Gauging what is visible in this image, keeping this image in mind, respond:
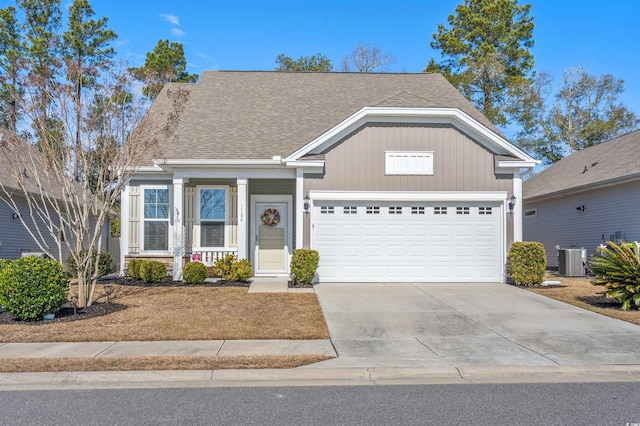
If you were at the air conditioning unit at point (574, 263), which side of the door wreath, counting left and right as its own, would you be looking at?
left

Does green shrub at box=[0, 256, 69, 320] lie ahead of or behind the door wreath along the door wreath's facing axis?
ahead

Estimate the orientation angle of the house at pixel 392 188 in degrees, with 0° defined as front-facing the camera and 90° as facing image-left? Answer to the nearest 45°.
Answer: approximately 0°

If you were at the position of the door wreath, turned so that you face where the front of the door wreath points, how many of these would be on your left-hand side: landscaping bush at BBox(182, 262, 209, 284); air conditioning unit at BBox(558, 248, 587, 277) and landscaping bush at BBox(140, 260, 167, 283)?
1

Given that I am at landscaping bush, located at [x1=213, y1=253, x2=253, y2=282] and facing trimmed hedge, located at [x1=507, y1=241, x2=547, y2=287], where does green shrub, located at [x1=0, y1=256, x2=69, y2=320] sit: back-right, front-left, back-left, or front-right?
back-right

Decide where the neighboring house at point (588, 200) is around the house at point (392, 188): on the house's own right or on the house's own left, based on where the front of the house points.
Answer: on the house's own left

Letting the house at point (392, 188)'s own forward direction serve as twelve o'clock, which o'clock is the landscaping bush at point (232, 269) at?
The landscaping bush is roughly at 1 o'clock from the house.

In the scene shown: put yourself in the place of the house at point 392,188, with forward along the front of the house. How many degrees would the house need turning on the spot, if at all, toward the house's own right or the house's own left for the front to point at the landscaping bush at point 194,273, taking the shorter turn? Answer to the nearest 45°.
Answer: approximately 90° to the house's own right

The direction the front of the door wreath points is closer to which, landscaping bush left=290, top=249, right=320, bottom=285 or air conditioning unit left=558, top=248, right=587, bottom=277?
the landscaping bush

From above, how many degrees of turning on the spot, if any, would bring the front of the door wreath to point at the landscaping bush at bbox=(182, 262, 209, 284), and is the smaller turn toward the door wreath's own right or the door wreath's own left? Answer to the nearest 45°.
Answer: approximately 45° to the door wreath's own right

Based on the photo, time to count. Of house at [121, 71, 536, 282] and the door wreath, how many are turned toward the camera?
2

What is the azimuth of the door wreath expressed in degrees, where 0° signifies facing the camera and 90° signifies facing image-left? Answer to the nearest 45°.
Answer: approximately 0°

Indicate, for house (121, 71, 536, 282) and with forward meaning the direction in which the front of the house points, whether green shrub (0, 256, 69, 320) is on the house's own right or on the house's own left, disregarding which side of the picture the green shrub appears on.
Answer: on the house's own right
